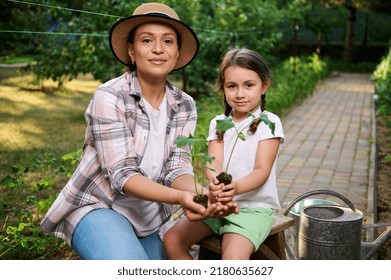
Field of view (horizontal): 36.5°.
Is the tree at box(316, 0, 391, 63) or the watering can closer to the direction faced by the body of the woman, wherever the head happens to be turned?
the watering can

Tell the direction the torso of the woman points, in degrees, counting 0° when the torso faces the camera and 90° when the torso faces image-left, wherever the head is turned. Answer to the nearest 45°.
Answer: approximately 315°

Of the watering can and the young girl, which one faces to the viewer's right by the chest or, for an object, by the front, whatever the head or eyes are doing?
the watering can

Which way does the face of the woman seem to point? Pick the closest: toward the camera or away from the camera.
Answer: toward the camera

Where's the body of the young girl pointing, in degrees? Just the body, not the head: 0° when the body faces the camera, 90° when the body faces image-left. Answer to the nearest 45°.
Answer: approximately 45°

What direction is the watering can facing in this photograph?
to the viewer's right

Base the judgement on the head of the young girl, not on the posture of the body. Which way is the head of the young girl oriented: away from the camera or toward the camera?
toward the camera

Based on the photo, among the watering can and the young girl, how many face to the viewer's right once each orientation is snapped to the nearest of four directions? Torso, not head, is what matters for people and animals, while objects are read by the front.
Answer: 1

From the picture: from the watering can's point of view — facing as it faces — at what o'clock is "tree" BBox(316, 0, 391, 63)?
The tree is roughly at 9 o'clock from the watering can.
